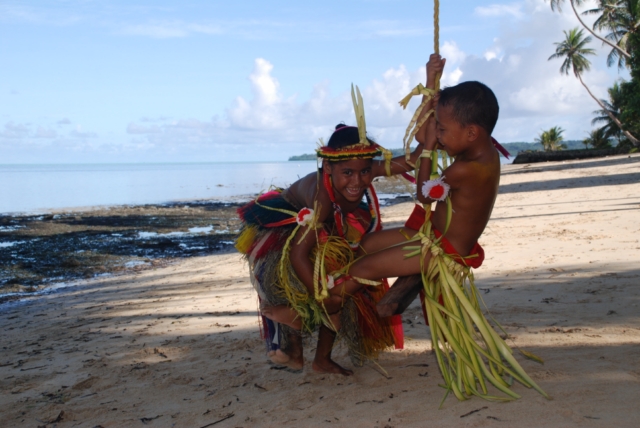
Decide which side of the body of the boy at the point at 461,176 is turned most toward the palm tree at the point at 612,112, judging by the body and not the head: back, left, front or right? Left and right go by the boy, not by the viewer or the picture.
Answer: right

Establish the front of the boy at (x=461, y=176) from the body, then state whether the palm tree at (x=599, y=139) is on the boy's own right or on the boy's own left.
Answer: on the boy's own right

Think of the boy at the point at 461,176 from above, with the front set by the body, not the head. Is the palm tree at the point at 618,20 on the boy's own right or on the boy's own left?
on the boy's own right

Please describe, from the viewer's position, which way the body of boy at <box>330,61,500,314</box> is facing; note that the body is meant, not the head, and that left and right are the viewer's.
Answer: facing to the left of the viewer
